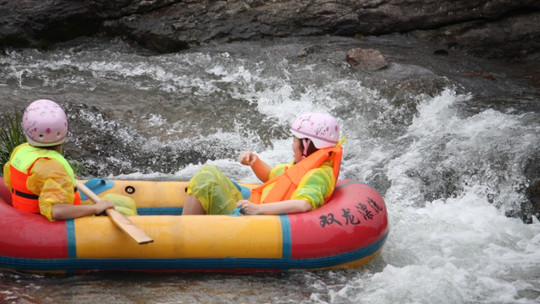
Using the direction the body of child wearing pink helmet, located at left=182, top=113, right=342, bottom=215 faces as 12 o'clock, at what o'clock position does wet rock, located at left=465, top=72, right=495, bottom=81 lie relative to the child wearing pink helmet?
The wet rock is roughly at 4 o'clock from the child wearing pink helmet.

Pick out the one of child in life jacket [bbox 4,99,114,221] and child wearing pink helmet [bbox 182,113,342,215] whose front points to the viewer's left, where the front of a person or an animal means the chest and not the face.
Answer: the child wearing pink helmet

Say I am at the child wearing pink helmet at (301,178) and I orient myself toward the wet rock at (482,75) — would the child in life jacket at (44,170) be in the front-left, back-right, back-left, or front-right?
back-left

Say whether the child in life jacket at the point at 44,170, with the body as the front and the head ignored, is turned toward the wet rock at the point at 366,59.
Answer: yes

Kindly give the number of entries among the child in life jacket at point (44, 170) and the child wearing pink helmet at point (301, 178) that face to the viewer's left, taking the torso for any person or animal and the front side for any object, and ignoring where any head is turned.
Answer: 1

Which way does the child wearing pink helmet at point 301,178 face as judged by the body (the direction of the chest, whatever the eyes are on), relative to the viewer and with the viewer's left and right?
facing to the left of the viewer

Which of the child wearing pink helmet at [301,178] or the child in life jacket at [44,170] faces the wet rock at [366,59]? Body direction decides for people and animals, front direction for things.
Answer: the child in life jacket

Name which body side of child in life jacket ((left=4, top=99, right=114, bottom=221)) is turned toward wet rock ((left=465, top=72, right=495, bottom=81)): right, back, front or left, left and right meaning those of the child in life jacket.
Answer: front

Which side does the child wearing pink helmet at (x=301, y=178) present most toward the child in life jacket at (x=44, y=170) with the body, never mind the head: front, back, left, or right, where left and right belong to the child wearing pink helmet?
front

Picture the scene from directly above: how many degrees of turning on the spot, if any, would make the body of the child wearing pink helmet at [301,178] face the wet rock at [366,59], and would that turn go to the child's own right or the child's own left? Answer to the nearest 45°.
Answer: approximately 90° to the child's own right

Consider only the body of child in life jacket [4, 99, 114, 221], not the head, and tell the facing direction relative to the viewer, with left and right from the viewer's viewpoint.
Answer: facing away from the viewer and to the right of the viewer
